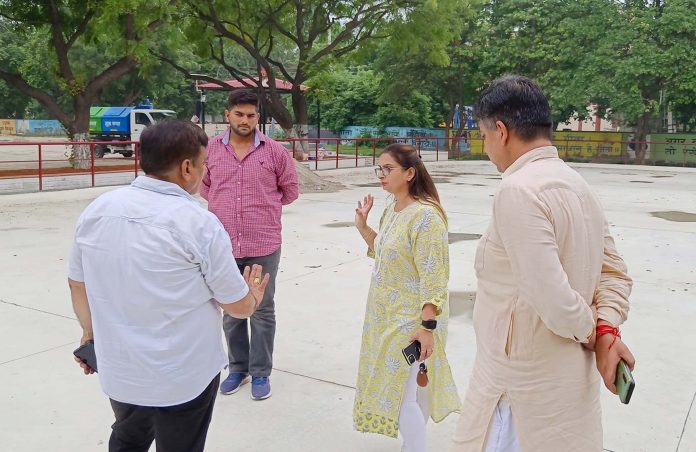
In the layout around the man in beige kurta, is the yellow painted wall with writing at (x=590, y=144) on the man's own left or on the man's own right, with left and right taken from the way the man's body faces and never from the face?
on the man's own right

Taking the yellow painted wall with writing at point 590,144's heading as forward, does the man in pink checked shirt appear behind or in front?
in front

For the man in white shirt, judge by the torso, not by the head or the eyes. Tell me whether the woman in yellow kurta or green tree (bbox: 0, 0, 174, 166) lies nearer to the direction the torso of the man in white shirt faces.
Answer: the woman in yellow kurta

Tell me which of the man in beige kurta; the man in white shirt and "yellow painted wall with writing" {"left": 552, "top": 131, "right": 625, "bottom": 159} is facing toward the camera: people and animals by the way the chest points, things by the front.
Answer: the yellow painted wall with writing

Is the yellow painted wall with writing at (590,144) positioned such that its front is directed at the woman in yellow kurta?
yes

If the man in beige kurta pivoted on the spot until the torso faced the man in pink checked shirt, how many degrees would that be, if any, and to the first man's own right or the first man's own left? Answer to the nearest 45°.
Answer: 0° — they already face them

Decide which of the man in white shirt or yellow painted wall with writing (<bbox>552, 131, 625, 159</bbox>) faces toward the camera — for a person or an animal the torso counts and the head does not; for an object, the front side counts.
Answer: the yellow painted wall with writing

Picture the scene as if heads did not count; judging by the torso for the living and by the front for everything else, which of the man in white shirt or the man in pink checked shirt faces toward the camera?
the man in pink checked shirt

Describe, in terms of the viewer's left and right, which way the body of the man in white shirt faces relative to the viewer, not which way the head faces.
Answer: facing away from the viewer and to the right of the viewer

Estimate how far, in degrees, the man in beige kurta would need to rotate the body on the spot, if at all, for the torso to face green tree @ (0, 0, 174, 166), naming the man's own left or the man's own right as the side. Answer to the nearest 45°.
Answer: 0° — they already face it

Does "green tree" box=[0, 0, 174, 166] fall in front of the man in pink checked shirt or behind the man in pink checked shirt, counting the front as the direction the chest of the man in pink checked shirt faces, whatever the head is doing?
behind

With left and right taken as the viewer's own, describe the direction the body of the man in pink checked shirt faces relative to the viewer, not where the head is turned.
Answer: facing the viewer

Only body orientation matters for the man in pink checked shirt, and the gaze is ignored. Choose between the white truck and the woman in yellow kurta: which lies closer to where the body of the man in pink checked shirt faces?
the woman in yellow kurta

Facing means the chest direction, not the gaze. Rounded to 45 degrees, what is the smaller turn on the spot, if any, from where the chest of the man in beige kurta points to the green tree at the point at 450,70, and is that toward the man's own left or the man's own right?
approximately 45° to the man's own right

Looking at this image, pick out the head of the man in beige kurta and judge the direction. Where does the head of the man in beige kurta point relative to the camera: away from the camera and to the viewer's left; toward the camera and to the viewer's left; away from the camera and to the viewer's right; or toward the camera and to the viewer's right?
away from the camera and to the viewer's left

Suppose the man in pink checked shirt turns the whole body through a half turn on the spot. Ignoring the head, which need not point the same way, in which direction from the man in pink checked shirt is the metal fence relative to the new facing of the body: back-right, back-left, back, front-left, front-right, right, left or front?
front

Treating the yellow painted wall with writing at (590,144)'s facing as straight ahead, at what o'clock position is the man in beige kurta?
The man in beige kurta is roughly at 12 o'clock from the yellow painted wall with writing.

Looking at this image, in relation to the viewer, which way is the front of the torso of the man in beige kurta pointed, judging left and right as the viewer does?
facing away from the viewer and to the left of the viewer
